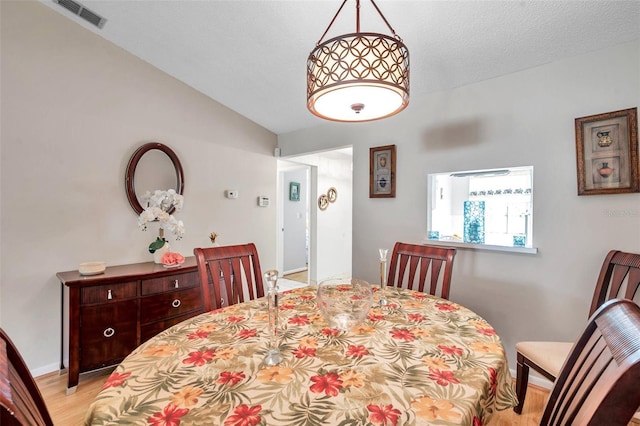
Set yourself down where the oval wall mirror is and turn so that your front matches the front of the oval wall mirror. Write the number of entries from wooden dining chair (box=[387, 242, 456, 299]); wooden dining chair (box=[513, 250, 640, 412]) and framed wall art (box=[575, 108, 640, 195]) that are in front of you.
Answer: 3

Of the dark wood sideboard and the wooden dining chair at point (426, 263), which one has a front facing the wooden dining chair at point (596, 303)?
the dark wood sideboard

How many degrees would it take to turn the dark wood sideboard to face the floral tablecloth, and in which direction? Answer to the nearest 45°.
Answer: approximately 45° to its right

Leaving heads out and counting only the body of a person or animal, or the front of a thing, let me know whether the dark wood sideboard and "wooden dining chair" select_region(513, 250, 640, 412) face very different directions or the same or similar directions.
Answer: very different directions

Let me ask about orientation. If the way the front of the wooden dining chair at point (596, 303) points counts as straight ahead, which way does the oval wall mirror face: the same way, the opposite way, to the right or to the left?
the opposite way

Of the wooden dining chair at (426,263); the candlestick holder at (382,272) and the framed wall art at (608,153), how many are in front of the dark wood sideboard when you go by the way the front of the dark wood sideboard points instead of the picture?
3

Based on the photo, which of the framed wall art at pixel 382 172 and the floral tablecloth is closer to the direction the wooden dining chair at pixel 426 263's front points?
the floral tablecloth

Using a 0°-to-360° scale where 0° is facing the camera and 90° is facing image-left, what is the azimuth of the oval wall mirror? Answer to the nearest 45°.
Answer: approximately 315°

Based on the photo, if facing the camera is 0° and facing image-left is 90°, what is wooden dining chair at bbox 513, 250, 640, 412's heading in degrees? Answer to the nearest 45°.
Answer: approximately 45°
